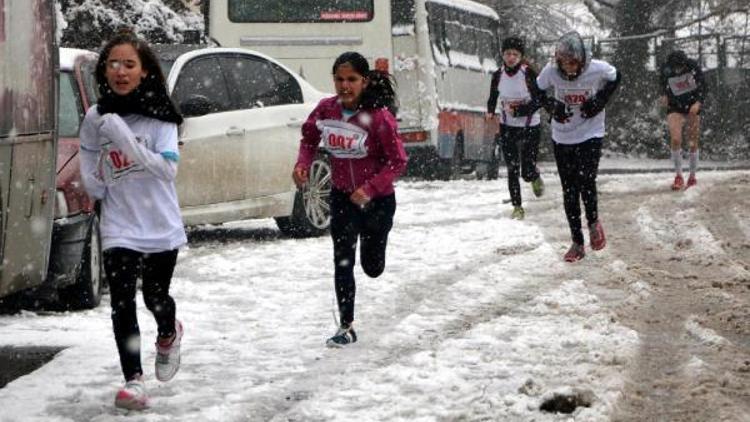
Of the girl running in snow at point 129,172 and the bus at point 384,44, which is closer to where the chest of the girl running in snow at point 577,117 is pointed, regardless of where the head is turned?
the girl running in snow

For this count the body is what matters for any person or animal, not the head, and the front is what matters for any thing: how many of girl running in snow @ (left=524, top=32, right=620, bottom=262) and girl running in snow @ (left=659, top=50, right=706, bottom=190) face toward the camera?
2

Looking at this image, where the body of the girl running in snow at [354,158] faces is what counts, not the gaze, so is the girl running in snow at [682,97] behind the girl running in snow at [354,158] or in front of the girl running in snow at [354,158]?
behind

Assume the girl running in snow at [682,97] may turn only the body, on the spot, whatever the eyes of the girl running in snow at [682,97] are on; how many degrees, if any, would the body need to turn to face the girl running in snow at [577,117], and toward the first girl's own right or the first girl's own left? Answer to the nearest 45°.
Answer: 0° — they already face them

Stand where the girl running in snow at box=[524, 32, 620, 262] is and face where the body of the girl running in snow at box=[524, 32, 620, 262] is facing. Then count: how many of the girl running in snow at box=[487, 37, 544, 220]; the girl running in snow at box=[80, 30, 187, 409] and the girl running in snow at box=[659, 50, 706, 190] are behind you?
2

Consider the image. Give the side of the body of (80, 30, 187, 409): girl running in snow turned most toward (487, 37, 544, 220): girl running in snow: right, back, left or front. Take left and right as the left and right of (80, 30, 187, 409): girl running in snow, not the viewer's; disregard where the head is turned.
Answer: back

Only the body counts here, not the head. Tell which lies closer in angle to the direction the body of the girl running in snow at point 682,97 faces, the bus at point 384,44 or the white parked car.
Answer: the white parked car
